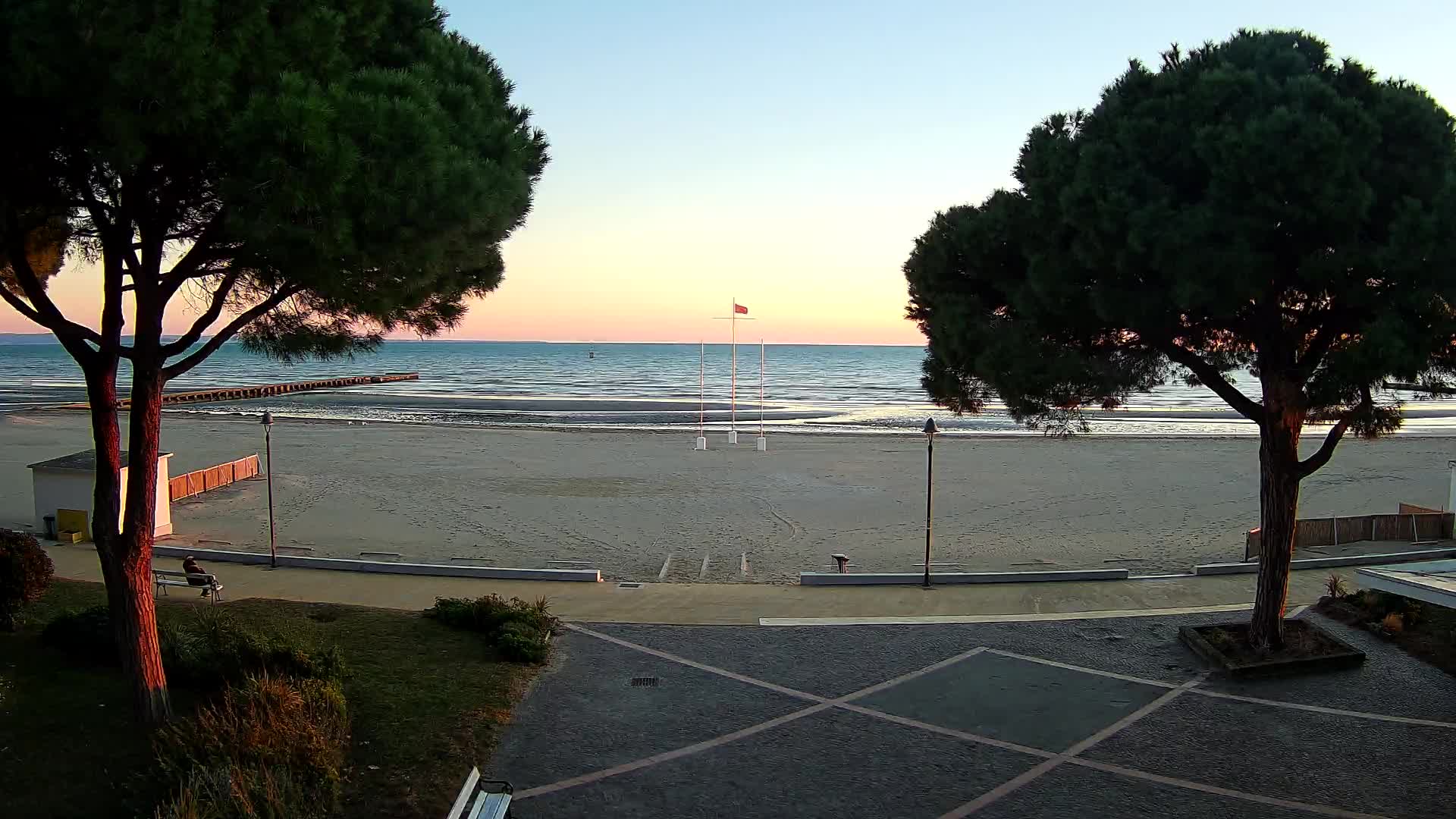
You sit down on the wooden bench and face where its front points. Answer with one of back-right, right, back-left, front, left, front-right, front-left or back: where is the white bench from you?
back-right

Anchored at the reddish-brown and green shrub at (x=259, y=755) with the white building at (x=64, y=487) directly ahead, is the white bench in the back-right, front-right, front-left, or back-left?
back-right

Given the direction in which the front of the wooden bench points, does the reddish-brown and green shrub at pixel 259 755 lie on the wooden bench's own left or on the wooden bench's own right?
on the wooden bench's own right

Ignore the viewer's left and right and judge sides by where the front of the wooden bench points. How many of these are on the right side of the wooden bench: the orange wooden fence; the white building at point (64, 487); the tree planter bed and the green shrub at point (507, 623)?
2

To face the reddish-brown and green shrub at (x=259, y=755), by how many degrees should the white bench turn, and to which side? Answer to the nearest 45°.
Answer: approximately 135° to its left

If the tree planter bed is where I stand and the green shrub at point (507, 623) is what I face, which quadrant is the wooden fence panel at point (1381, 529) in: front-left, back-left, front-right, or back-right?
back-right

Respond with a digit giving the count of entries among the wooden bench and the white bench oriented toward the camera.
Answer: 0

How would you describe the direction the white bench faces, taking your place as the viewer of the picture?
facing to the right of the viewer

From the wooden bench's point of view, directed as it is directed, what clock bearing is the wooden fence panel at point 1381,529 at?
The wooden fence panel is roughly at 2 o'clock from the wooden bench.

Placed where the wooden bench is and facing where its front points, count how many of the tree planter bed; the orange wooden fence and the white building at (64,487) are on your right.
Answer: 1

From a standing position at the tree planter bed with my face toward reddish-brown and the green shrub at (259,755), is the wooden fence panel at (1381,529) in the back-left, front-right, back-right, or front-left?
back-right

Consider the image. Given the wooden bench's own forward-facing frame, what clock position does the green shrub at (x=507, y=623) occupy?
The green shrub is roughly at 3 o'clock from the wooden bench.

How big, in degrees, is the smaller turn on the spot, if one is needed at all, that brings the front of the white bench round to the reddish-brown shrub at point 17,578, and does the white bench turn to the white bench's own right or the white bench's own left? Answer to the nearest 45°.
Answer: approximately 135° to the white bench's own left

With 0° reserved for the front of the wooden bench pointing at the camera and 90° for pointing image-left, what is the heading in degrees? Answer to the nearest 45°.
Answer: approximately 225°

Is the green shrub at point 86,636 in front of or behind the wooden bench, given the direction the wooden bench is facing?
behind

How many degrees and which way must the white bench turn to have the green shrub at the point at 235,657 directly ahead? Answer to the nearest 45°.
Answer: approximately 135° to its left
